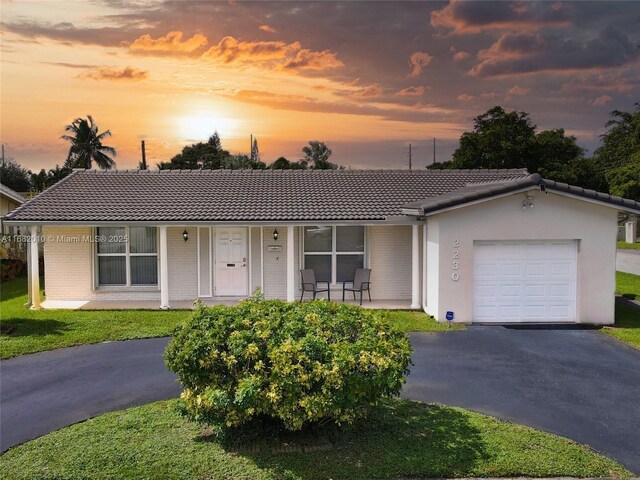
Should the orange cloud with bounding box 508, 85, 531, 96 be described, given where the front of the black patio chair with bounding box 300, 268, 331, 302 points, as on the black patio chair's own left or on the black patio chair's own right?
on the black patio chair's own left

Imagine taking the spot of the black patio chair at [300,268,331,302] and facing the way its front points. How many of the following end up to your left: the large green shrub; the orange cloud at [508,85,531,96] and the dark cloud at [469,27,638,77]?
2

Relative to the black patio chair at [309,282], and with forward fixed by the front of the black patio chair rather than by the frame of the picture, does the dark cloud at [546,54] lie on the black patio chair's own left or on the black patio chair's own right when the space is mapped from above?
on the black patio chair's own left

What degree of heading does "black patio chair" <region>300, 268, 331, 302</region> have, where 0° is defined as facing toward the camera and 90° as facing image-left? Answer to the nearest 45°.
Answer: approximately 315°
